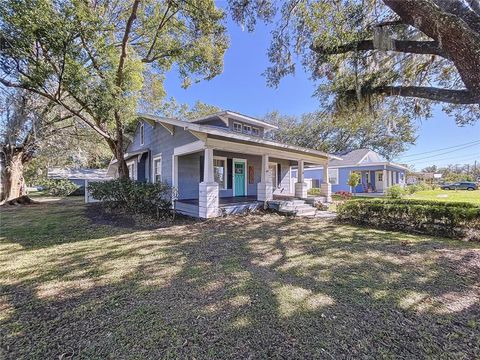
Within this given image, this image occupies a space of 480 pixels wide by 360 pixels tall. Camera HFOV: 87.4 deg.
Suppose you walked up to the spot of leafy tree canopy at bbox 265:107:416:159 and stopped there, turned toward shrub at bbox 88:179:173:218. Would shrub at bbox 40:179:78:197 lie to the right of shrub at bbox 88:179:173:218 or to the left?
right

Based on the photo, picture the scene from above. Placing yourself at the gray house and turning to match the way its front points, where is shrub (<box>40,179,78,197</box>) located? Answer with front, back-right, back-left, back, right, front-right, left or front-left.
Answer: back

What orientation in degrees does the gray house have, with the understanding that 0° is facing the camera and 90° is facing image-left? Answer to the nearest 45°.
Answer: approximately 315°

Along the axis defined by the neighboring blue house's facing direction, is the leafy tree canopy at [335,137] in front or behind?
behind

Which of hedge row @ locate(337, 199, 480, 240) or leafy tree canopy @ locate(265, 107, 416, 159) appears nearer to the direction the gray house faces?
the hedge row

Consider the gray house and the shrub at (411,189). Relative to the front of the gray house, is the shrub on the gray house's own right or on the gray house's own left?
on the gray house's own left

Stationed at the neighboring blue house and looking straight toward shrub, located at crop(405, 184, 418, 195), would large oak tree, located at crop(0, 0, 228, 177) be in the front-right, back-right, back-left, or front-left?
back-right

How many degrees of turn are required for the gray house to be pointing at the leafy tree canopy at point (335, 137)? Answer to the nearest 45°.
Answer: approximately 90° to its left

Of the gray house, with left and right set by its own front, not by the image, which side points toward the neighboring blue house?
left

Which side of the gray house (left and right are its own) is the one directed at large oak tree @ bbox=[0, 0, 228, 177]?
right

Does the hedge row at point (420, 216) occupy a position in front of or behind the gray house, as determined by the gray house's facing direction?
in front

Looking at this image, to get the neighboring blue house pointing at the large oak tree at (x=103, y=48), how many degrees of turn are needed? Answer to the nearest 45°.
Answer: approximately 90° to its right

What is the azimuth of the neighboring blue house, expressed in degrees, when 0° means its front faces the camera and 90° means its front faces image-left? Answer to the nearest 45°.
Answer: approximately 315°
